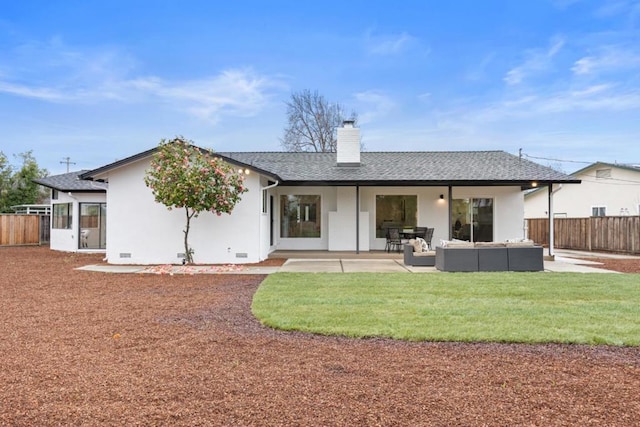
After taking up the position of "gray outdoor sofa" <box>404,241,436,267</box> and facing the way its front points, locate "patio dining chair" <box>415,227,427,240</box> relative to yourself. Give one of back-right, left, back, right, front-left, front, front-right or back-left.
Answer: left

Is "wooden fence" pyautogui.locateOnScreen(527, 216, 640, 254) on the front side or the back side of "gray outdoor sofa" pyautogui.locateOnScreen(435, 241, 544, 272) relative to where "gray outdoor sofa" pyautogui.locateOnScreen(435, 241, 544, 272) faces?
on the front side

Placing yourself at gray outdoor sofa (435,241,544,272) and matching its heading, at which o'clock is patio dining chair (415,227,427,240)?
The patio dining chair is roughly at 11 o'clock from the gray outdoor sofa.

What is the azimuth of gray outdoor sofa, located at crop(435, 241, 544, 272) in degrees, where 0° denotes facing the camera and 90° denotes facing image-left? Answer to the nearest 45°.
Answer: approximately 180°

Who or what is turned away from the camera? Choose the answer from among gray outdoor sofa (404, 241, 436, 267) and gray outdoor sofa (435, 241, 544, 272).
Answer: gray outdoor sofa (435, 241, 544, 272)

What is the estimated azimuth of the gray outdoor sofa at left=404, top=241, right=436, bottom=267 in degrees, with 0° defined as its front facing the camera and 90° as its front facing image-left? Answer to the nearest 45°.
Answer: approximately 270°

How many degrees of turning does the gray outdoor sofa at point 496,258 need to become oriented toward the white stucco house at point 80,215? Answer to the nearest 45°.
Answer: approximately 90° to its left

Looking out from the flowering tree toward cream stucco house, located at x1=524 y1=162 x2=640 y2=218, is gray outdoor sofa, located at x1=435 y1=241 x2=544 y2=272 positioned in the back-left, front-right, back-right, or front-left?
front-right

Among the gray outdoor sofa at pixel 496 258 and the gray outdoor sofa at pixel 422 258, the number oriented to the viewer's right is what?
1

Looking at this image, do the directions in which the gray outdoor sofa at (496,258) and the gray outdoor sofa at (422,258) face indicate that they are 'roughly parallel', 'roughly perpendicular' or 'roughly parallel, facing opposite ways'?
roughly perpendicular

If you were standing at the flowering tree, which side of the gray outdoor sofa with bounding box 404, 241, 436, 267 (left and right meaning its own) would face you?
back
